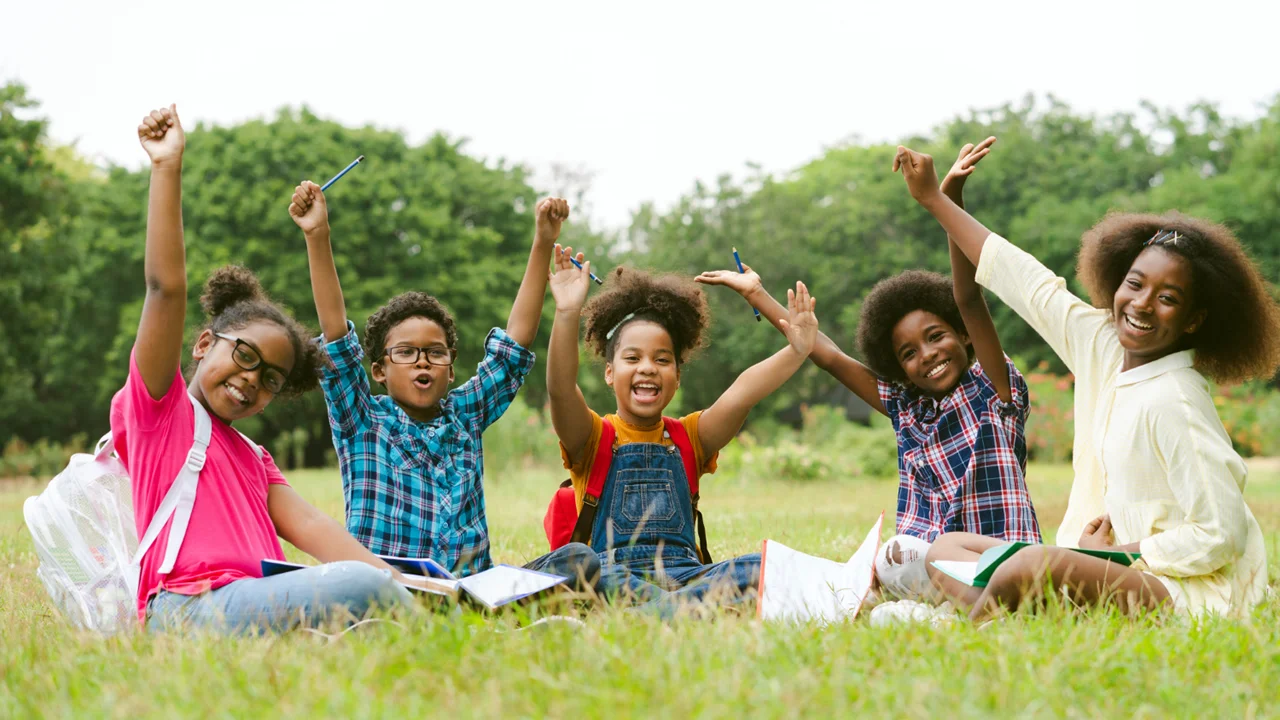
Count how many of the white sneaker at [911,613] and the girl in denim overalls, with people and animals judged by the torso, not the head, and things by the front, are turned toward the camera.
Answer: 1

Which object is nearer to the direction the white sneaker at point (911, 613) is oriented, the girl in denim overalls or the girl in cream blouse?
the girl in denim overalls

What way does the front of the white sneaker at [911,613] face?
to the viewer's left

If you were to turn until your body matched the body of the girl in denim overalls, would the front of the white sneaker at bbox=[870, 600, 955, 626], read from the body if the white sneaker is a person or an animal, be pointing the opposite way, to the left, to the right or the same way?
to the right
